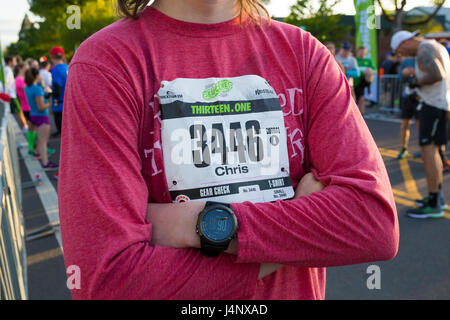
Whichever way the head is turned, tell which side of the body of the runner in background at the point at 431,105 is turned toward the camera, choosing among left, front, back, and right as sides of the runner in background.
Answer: left

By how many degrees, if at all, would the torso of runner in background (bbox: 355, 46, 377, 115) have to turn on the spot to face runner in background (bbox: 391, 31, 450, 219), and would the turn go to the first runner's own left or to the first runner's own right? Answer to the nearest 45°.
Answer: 0° — they already face them

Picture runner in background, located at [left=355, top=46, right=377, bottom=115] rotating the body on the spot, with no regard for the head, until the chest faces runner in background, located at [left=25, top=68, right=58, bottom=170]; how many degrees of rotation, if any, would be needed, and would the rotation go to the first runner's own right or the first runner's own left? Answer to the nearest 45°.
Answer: approximately 45° to the first runner's own right

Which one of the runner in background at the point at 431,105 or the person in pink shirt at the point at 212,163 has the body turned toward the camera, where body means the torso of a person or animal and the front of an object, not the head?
the person in pink shirt

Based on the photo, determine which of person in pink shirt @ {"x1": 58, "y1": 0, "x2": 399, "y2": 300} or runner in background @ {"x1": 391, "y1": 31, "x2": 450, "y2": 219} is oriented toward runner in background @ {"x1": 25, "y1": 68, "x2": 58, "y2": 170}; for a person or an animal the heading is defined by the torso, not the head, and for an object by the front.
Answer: runner in background @ {"x1": 391, "y1": 31, "x2": 450, "y2": 219}

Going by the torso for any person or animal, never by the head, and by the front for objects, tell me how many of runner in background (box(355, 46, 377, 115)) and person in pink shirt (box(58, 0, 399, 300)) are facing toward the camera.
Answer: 2

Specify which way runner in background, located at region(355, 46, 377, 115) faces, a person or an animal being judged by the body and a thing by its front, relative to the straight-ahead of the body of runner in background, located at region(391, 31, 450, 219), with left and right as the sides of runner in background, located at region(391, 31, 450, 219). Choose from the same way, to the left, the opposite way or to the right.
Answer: to the left

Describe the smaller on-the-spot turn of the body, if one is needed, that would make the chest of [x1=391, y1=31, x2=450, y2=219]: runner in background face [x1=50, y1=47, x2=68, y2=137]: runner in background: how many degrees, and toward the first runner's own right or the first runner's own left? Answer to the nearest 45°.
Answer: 0° — they already face them

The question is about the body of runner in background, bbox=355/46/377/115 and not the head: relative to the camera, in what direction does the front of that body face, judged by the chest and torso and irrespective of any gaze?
toward the camera

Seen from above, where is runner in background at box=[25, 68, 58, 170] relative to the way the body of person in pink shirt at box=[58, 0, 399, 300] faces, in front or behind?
behind

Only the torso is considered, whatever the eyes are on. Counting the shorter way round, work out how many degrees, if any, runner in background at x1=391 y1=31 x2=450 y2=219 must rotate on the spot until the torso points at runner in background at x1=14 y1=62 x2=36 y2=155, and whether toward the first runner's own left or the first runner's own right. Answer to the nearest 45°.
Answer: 0° — they already face them

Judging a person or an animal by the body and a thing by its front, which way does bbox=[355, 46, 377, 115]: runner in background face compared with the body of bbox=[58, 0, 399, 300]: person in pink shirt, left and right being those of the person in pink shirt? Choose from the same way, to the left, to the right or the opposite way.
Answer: the same way
